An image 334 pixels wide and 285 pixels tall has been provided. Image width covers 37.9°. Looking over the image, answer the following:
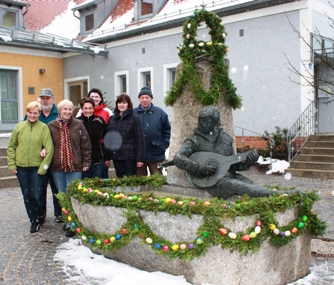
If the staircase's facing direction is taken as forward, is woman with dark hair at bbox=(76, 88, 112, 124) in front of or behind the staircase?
in front

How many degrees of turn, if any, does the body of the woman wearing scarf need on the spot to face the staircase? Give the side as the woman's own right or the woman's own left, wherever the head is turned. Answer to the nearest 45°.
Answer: approximately 135° to the woman's own left

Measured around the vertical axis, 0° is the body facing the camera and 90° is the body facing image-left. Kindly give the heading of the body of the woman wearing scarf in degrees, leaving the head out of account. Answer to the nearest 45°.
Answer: approximately 0°

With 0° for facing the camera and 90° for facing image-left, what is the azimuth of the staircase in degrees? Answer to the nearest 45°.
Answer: approximately 0°

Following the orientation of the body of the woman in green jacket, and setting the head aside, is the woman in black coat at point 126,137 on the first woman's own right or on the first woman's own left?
on the first woman's own left

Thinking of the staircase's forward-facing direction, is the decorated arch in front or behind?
in front

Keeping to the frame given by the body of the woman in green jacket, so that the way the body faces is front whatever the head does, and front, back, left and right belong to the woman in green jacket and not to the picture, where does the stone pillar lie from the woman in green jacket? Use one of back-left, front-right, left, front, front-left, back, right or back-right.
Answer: front-left

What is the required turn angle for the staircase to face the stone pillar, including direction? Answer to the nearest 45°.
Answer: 0° — it already faces it

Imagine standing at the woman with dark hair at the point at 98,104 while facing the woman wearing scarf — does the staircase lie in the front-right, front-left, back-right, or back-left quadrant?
back-left
